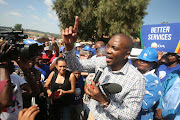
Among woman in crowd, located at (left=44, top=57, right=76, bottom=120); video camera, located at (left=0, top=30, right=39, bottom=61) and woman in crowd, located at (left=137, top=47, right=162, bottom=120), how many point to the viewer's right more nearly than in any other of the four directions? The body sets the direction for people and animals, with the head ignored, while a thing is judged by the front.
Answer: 1

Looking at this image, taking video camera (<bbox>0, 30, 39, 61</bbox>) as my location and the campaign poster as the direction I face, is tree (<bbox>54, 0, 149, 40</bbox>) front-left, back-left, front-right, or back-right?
front-left

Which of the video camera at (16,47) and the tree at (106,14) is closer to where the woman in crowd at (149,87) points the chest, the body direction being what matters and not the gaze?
the video camera

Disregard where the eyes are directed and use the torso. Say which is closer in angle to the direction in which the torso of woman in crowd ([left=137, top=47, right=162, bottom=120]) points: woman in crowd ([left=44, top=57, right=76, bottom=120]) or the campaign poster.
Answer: the woman in crowd

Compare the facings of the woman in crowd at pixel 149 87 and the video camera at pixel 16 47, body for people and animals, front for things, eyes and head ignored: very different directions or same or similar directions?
very different directions

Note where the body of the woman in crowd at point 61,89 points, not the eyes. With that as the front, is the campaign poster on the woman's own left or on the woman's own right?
on the woman's own left

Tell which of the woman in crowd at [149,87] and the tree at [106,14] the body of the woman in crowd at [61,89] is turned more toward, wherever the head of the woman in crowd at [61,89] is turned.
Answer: the woman in crowd

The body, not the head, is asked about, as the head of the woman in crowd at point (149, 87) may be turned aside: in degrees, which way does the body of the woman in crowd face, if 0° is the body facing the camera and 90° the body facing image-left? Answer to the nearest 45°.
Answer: approximately 45°

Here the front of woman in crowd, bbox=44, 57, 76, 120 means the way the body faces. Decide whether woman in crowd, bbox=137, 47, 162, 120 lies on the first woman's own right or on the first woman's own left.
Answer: on the first woman's own left

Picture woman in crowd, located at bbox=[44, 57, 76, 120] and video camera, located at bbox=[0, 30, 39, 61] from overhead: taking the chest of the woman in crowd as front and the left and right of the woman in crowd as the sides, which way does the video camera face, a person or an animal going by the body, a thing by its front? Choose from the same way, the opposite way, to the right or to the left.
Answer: to the left

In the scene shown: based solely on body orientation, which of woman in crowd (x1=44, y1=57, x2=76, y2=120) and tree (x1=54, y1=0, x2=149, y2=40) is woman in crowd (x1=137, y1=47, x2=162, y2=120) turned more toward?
the woman in crowd

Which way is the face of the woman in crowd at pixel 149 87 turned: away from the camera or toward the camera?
toward the camera

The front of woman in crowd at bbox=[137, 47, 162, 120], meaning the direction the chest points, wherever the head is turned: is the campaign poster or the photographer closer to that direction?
the photographer

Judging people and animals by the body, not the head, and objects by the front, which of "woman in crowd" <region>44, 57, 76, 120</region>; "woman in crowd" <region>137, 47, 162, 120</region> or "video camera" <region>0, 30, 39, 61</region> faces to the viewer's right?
the video camera

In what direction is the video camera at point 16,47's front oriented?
to the viewer's right

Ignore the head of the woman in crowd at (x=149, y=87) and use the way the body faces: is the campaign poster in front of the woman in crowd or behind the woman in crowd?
behind

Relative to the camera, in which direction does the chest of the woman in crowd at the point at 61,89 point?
toward the camera
